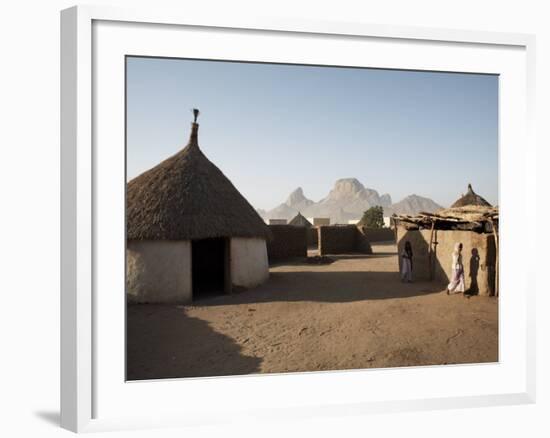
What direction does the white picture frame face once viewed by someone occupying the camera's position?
facing the viewer and to the right of the viewer
